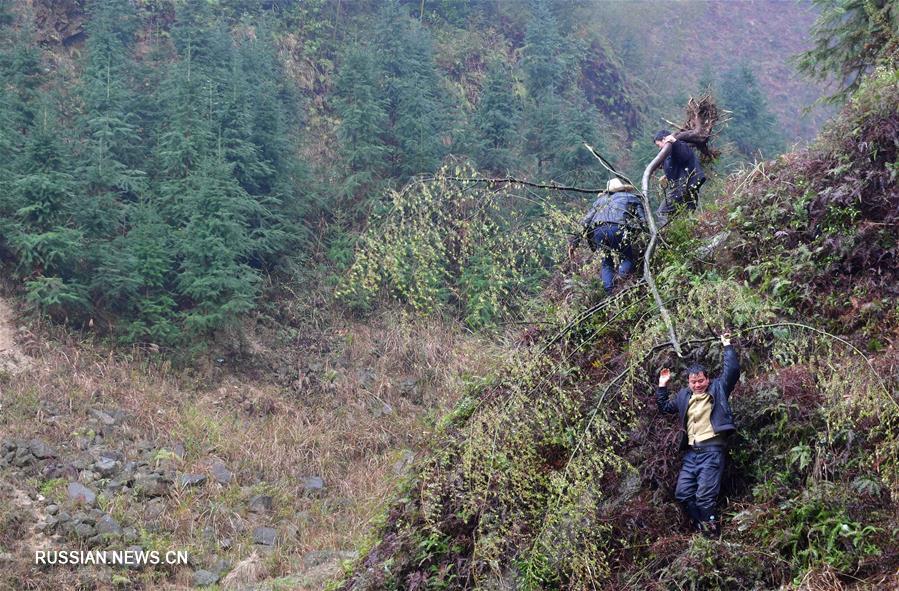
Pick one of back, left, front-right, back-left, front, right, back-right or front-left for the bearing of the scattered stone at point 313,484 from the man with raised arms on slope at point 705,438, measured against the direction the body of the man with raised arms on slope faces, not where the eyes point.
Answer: right

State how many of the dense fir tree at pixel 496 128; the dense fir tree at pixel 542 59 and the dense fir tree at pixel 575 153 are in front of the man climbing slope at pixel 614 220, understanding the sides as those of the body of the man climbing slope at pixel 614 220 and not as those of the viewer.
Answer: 3

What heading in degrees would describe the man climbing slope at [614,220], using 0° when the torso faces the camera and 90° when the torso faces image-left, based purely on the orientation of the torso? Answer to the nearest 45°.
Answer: approximately 180°

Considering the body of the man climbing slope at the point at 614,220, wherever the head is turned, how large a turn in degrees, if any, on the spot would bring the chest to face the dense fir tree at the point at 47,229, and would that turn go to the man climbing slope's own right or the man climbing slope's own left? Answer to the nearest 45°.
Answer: approximately 45° to the man climbing slope's own left

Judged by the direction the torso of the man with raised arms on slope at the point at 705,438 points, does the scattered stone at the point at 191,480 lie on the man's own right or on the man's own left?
on the man's own right

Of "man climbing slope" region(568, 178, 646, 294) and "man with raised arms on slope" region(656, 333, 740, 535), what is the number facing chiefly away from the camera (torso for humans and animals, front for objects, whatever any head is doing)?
1

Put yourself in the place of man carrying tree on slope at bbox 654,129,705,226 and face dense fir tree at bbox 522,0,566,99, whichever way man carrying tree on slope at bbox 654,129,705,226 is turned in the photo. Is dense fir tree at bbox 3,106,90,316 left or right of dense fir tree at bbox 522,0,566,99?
left

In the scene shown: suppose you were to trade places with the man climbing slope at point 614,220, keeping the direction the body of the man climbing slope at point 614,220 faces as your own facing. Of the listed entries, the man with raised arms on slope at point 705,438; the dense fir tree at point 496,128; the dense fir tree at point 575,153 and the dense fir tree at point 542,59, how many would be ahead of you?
3

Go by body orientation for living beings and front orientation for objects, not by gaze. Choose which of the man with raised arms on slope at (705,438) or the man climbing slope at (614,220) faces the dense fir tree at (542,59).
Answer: the man climbing slope at (614,220)

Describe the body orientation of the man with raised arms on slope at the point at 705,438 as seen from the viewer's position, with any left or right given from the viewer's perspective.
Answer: facing the viewer and to the left of the viewer

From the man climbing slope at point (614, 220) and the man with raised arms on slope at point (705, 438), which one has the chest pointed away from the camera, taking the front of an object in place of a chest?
the man climbing slope at point (614, 220)

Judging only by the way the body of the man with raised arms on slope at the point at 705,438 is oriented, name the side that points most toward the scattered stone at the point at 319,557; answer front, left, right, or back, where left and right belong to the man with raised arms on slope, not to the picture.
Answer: right

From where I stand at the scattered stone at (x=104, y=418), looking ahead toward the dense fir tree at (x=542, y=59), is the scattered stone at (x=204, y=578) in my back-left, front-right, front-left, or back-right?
back-right
